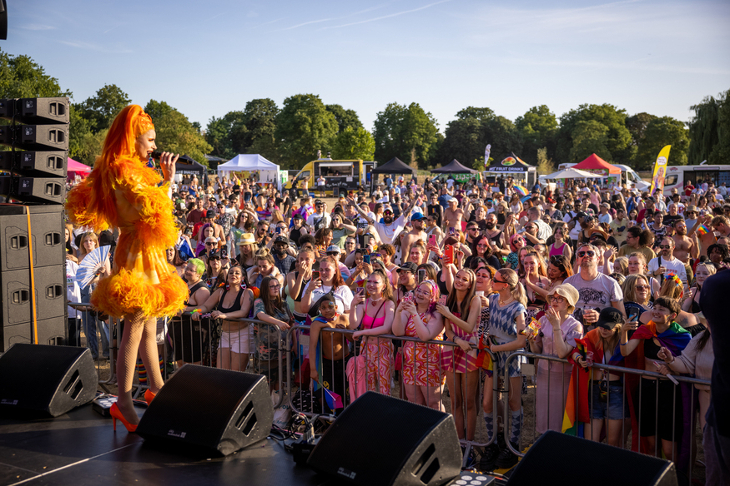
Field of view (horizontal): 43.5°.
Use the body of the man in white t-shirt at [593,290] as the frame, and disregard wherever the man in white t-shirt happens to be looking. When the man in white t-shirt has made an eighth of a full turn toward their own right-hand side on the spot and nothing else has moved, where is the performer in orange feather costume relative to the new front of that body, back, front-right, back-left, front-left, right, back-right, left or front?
front

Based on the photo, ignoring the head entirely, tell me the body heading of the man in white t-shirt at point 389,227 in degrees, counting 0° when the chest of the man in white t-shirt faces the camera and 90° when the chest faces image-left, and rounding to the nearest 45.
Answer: approximately 0°

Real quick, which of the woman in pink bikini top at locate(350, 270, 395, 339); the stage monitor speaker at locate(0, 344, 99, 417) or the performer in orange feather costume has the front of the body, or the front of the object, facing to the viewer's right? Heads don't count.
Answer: the performer in orange feather costume

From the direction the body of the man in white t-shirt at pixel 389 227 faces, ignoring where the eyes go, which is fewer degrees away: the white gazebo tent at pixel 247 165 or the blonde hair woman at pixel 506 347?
the blonde hair woman

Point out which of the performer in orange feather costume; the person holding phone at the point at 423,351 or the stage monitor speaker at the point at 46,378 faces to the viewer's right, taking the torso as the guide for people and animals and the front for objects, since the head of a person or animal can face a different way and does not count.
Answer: the performer in orange feather costume

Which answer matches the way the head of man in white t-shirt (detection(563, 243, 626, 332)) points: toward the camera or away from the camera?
toward the camera

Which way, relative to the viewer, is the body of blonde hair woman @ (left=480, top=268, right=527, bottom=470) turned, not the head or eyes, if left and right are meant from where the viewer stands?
facing the viewer and to the left of the viewer

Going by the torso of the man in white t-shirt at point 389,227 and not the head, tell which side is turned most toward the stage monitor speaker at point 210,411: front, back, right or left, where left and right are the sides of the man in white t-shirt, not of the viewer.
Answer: front

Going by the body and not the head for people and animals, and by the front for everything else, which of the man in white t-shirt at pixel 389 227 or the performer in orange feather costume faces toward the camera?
the man in white t-shirt

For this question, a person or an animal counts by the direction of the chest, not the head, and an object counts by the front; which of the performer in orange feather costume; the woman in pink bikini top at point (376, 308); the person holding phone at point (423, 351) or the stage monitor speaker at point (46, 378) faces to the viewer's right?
the performer in orange feather costume

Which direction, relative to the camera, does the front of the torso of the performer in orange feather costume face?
to the viewer's right

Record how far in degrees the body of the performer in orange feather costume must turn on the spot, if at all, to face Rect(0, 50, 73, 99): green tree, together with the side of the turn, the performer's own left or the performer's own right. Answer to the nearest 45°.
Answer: approximately 90° to the performer's own left

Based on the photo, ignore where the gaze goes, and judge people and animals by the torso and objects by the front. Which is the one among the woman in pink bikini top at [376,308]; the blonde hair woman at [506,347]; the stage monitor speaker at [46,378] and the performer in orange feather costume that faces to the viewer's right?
the performer in orange feather costume

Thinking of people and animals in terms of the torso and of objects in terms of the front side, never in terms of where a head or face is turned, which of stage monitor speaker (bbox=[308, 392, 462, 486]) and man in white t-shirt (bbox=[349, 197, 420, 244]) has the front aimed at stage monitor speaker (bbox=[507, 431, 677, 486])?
the man in white t-shirt
